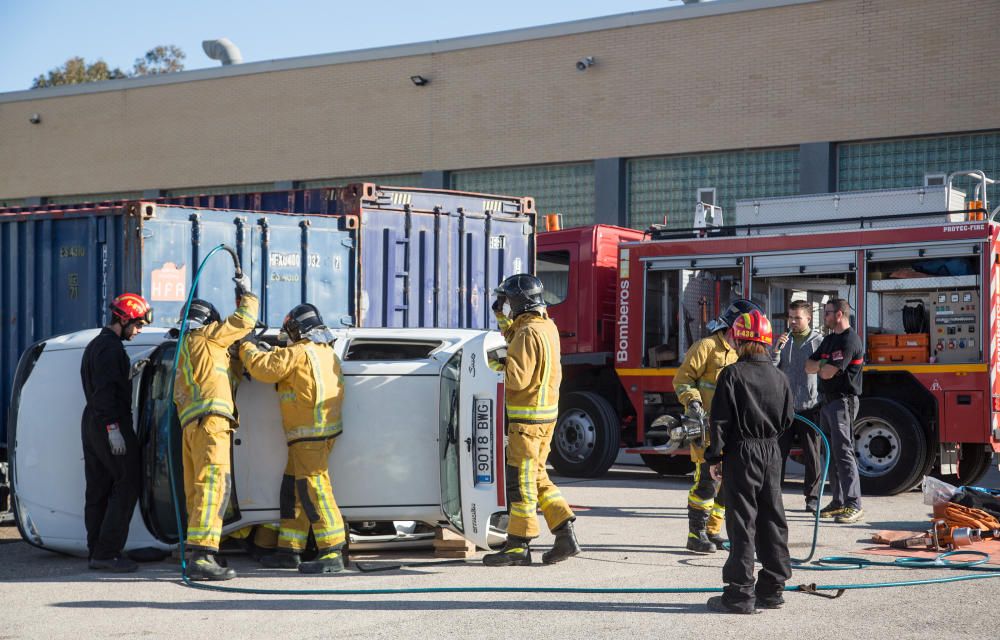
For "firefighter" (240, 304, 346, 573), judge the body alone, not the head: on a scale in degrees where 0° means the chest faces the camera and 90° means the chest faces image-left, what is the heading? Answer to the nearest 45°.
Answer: approximately 135°

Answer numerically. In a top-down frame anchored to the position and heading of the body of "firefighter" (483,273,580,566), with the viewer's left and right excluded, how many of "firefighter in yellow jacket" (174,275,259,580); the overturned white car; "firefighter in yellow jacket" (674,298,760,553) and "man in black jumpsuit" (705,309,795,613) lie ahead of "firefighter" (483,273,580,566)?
2

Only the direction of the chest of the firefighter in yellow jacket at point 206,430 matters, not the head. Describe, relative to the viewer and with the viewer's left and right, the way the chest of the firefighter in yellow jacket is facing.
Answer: facing to the right of the viewer

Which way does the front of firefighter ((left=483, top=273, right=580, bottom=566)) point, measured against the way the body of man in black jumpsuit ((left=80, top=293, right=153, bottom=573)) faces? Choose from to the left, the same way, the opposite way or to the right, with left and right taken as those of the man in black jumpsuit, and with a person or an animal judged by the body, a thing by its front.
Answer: the opposite way

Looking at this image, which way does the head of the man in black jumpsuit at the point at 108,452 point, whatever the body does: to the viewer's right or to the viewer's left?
to the viewer's right

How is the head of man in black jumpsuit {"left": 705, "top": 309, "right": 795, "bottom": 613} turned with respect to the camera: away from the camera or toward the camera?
away from the camera

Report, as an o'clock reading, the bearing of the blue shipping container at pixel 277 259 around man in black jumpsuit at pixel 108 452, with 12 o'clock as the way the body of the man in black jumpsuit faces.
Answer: The blue shipping container is roughly at 10 o'clock from the man in black jumpsuit.

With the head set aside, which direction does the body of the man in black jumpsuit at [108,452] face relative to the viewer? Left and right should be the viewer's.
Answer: facing to the right of the viewer

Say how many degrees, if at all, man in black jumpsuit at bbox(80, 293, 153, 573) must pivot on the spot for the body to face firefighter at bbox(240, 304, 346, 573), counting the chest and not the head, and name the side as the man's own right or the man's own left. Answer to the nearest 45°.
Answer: approximately 45° to the man's own right

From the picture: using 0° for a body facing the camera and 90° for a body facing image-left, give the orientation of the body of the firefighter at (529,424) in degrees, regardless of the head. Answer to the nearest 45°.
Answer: approximately 90°
